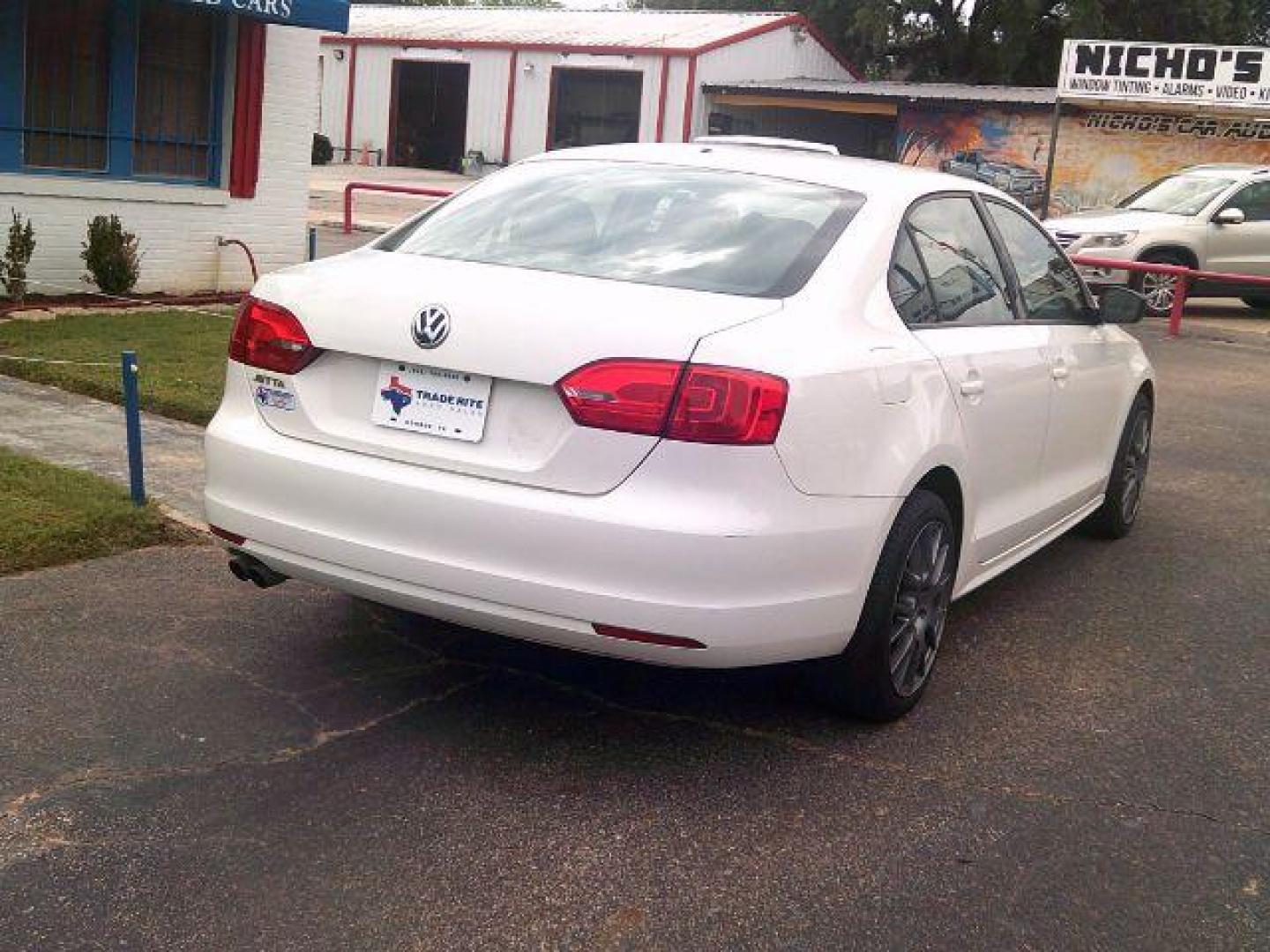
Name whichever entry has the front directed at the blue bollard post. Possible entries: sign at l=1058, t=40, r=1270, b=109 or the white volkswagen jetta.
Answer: the sign

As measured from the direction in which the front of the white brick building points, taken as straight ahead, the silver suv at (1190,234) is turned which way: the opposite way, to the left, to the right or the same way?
to the right

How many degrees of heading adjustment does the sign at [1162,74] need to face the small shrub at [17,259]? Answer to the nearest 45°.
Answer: approximately 45° to its right

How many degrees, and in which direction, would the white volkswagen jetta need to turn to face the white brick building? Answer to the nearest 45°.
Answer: approximately 90° to its left

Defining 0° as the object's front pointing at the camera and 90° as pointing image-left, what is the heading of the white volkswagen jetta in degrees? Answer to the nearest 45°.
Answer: approximately 225°

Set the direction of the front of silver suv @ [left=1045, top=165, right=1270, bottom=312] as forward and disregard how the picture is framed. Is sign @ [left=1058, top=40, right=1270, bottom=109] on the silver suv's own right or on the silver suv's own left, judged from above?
on the silver suv's own right

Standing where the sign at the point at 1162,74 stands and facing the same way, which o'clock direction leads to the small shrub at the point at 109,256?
The small shrub is roughly at 1 o'clock from the sign.

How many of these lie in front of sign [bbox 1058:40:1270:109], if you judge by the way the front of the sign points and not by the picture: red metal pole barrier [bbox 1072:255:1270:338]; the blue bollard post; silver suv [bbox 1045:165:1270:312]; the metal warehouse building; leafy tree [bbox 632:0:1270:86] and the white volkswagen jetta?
4

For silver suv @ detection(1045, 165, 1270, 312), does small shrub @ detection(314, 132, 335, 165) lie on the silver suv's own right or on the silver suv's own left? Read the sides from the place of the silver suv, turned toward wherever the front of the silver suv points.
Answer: on the silver suv's own right

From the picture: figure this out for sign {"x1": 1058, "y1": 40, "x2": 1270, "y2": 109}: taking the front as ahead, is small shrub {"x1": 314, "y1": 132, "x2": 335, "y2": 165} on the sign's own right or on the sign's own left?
on the sign's own right

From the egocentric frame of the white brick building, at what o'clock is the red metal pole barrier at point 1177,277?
The red metal pole barrier is roughly at 9 o'clock from the white brick building.

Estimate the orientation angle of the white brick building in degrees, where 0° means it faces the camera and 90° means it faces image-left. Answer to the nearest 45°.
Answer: approximately 0°

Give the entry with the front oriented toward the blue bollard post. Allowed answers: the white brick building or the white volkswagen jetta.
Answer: the white brick building

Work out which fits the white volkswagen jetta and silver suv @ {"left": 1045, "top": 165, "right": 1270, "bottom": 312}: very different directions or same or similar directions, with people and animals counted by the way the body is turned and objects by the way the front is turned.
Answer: very different directions

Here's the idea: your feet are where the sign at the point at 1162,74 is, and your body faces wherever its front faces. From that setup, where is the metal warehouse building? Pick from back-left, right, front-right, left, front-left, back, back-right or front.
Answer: back-right

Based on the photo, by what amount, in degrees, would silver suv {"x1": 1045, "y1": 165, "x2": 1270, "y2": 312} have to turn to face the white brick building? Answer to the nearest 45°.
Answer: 0° — it already faces it

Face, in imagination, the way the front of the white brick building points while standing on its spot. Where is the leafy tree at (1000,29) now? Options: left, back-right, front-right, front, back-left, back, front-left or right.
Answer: back-left

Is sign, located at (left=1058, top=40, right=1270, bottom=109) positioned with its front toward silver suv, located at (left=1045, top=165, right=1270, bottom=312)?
yes

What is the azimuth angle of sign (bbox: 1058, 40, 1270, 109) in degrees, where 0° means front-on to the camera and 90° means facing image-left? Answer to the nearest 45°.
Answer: approximately 0°
